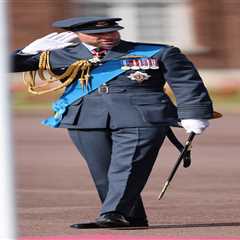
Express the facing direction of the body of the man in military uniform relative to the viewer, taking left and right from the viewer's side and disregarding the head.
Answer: facing the viewer and to the left of the viewer
